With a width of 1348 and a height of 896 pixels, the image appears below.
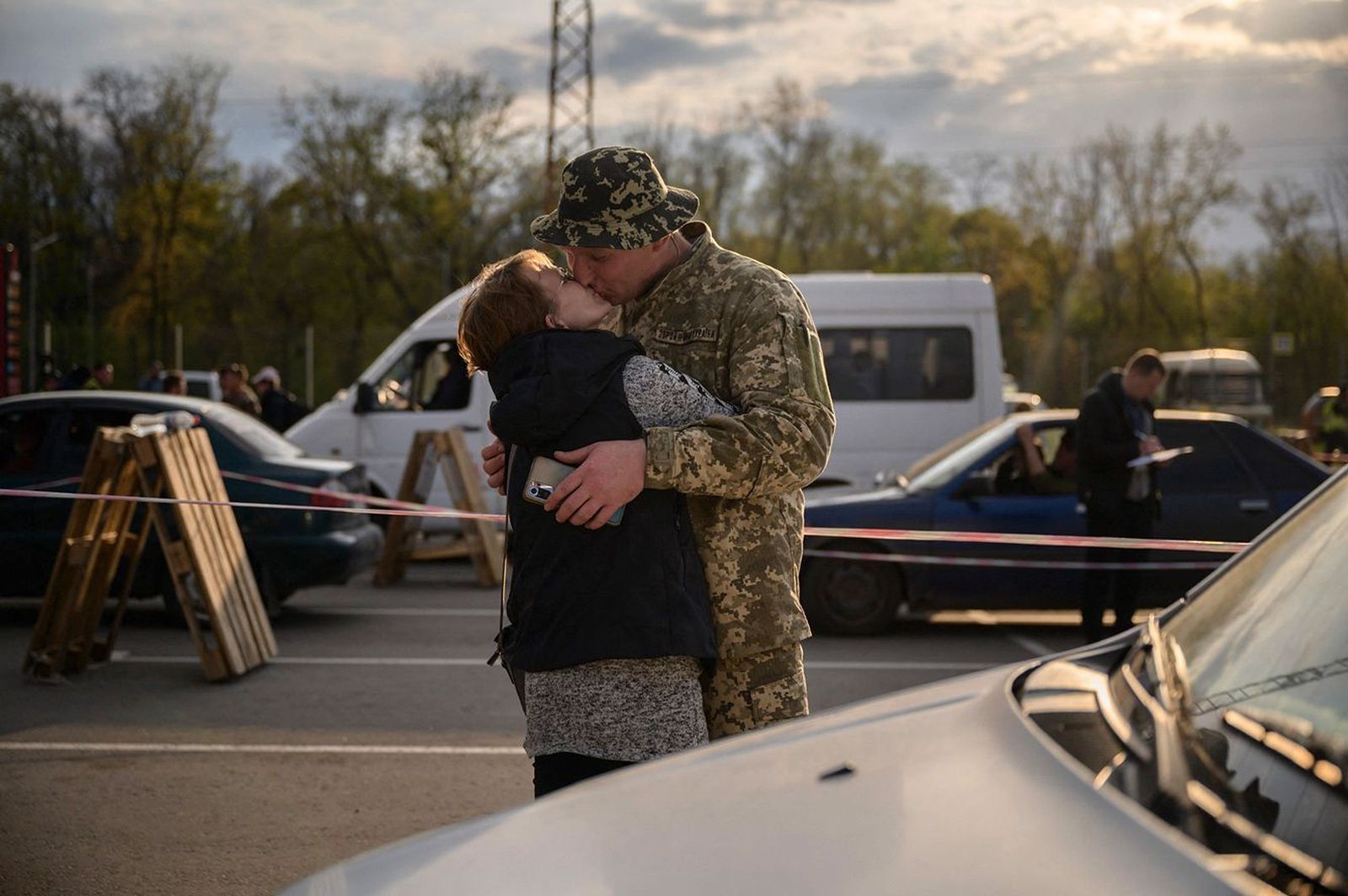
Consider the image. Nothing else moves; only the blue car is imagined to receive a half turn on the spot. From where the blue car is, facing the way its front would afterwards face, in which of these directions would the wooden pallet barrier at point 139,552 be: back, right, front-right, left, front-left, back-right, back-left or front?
back-right

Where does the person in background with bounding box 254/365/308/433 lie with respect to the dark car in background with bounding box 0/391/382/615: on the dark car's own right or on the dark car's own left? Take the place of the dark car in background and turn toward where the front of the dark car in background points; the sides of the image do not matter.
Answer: on the dark car's own right

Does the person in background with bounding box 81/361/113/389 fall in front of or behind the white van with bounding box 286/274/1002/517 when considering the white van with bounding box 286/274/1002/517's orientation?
in front

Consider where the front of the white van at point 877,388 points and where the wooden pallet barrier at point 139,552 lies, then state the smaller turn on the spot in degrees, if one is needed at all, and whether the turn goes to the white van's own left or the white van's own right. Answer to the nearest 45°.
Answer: approximately 45° to the white van's own left

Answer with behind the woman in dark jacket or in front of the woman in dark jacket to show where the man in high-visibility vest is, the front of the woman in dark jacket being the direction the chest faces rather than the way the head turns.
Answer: in front

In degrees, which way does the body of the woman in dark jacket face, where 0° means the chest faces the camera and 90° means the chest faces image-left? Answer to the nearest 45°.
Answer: approximately 225°

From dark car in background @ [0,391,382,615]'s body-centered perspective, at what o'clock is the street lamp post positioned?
The street lamp post is roughly at 3 o'clock from the dark car in background.

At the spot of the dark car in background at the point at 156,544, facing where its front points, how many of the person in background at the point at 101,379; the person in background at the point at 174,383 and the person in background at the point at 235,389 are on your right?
3

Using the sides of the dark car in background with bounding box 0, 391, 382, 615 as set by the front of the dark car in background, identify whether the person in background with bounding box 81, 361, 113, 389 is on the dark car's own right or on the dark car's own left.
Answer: on the dark car's own right

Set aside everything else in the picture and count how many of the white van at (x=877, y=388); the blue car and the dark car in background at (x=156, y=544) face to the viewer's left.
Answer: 3

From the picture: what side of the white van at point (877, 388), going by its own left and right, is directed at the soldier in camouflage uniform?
left

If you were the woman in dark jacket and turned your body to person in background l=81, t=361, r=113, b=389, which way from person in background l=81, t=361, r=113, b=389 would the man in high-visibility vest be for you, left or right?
right

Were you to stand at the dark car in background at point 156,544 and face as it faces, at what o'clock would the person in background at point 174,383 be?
The person in background is roughly at 3 o'clock from the dark car in background.

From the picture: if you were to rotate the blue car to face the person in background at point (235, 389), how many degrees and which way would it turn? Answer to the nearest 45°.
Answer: approximately 45° to its right

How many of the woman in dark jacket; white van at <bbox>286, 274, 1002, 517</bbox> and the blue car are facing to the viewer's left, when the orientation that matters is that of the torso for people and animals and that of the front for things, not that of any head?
2

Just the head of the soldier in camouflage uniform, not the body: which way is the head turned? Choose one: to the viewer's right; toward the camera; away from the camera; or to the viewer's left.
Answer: to the viewer's left

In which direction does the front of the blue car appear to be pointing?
to the viewer's left

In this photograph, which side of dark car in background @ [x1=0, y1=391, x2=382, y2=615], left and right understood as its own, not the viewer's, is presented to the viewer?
left

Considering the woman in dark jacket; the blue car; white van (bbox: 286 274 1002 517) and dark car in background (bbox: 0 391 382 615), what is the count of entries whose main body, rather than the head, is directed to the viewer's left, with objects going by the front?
3

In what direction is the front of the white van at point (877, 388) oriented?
to the viewer's left
